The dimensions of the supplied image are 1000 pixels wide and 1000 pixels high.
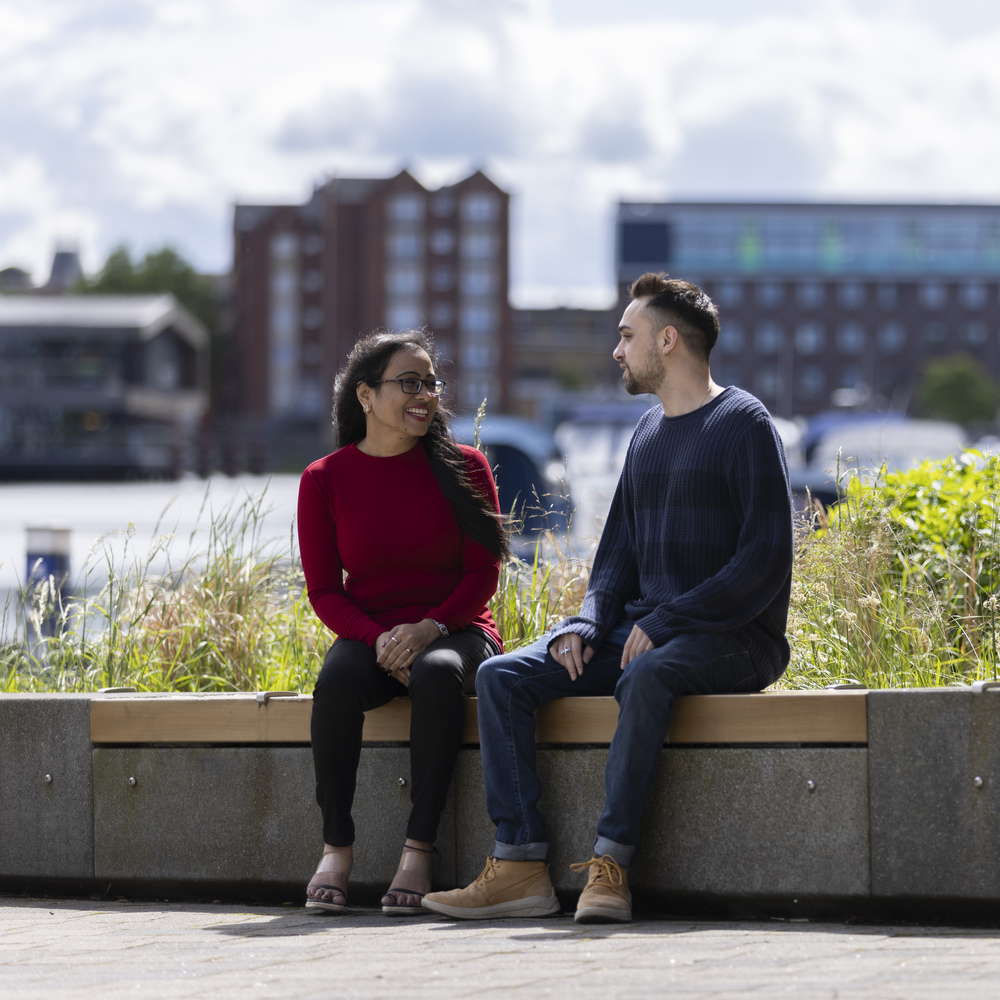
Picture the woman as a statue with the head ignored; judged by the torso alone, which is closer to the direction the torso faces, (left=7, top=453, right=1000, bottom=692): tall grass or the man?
the man

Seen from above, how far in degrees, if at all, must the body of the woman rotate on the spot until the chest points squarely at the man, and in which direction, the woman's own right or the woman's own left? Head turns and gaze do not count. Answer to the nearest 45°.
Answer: approximately 45° to the woman's own left

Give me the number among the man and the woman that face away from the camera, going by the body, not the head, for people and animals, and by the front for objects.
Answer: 0

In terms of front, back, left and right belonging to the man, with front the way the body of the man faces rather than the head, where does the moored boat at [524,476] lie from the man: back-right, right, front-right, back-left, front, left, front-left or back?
back-right

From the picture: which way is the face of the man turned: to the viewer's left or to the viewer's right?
to the viewer's left

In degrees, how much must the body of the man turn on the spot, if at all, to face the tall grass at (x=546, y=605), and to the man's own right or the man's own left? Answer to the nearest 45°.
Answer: approximately 135° to the man's own right

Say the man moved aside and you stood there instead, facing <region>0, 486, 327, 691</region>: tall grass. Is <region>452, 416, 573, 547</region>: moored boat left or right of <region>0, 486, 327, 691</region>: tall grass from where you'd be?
right

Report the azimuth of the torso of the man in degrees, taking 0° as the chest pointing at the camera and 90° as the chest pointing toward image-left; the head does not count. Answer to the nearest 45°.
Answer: approximately 45°

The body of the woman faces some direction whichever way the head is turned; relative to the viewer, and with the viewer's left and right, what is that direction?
facing the viewer

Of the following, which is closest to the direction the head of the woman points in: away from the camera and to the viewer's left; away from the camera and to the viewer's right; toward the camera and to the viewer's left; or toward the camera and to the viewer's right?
toward the camera and to the viewer's right
